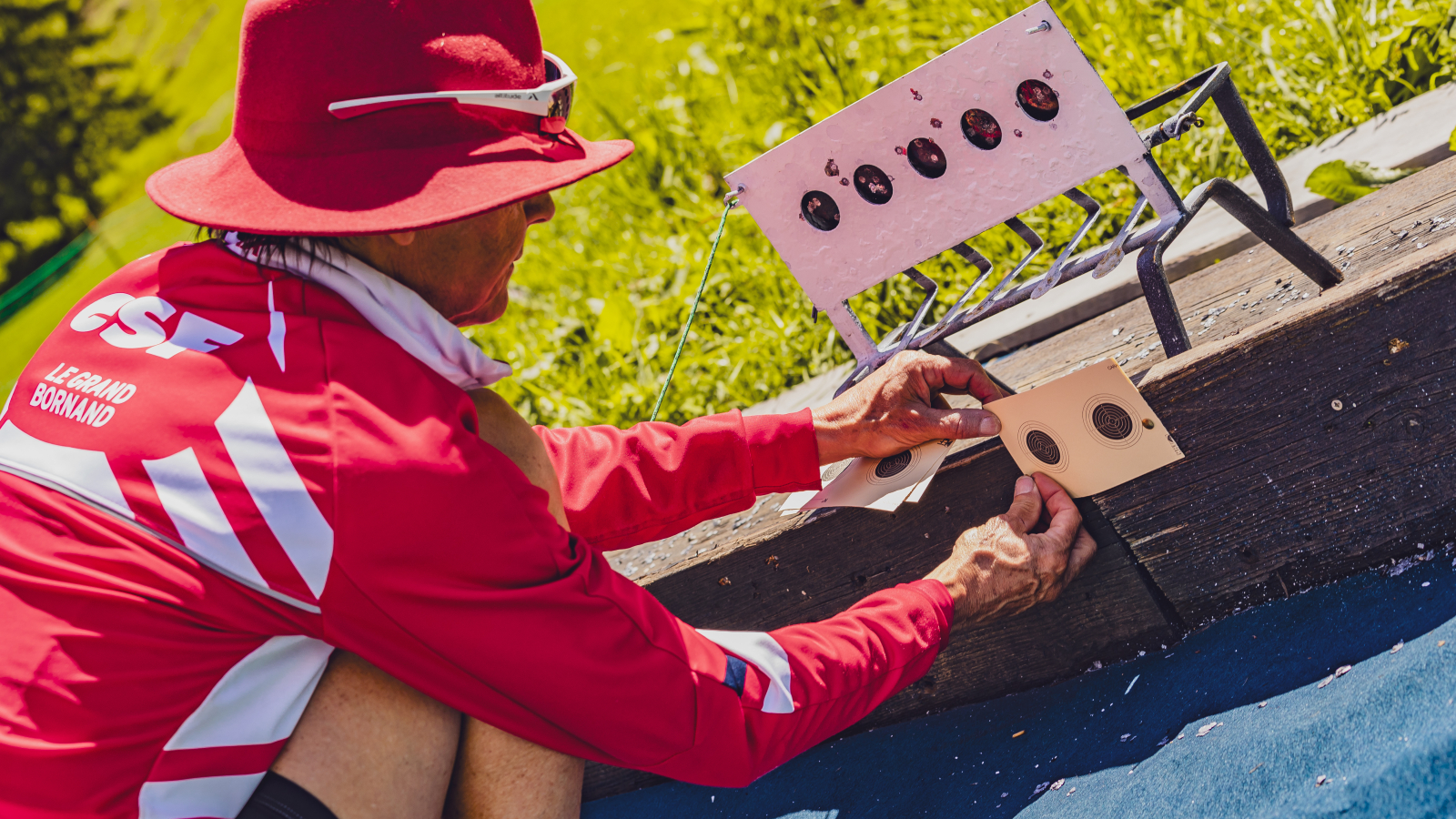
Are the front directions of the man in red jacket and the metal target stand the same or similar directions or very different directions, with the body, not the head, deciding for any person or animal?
very different directions

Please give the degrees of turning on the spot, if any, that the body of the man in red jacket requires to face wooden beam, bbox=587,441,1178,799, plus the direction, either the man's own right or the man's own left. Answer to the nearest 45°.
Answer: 0° — they already face it

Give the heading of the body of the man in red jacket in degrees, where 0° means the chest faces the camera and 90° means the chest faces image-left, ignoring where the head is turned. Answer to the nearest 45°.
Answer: approximately 225°

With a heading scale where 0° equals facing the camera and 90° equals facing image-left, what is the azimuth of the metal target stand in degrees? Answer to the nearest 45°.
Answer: approximately 45°

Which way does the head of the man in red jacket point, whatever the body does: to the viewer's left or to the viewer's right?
to the viewer's right

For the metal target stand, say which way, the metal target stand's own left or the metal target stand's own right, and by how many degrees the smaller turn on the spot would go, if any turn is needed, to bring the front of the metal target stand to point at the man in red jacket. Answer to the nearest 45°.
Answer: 0° — it already faces them
